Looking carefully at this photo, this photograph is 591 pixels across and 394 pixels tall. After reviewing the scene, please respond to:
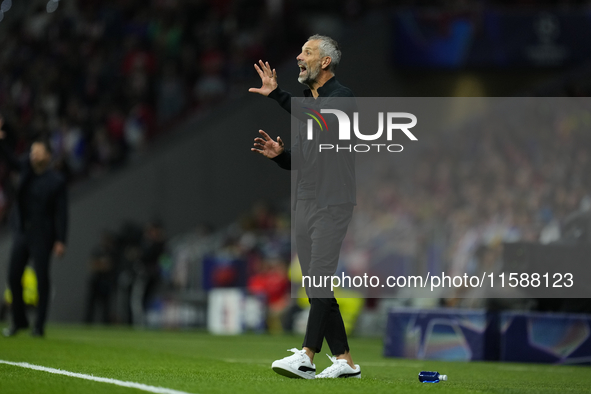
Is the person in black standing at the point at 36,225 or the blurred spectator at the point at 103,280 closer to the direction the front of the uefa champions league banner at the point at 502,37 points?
the person in black standing

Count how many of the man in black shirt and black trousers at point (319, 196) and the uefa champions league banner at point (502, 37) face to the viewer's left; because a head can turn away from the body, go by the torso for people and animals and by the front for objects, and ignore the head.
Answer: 1

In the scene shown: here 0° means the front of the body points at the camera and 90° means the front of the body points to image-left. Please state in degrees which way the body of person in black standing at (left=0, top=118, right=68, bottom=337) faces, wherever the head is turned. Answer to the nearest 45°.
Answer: approximately 45°

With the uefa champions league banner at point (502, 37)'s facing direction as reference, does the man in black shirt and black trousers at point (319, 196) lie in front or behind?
in front

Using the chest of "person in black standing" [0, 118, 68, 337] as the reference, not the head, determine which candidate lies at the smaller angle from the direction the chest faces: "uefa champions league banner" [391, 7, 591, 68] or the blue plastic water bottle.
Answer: the blue plastic water bottle

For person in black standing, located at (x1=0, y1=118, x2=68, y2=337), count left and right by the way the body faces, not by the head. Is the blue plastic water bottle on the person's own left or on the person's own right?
on the person's own left

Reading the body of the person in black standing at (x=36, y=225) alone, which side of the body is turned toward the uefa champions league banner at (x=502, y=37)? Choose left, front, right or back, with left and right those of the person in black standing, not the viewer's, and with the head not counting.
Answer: back

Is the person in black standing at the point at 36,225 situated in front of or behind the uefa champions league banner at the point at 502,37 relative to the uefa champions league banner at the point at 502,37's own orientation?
in front

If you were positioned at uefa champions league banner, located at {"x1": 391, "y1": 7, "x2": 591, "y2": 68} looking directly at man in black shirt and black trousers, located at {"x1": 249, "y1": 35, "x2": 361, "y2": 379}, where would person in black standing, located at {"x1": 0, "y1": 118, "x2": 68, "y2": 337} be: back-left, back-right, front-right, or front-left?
front-right

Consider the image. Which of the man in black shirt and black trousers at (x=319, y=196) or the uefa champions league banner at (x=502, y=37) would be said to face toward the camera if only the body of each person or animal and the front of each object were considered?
the uefa champions league banner

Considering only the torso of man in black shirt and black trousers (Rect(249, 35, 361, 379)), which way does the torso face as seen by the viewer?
to the viewer's left

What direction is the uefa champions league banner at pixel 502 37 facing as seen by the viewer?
toward the camera

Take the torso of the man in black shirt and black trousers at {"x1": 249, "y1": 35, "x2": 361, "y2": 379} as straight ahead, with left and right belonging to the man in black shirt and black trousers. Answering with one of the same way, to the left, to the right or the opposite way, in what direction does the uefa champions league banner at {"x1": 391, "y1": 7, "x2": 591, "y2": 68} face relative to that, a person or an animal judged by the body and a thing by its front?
to the left
